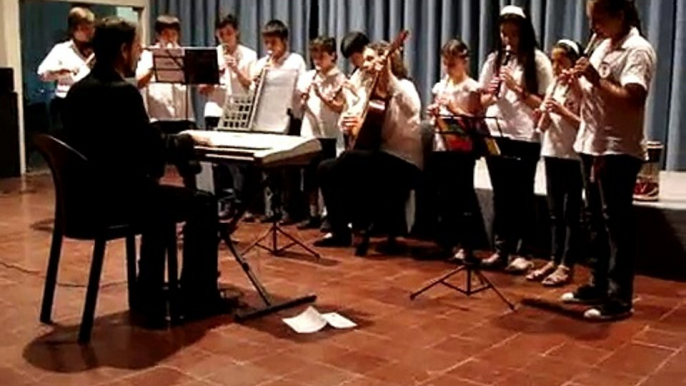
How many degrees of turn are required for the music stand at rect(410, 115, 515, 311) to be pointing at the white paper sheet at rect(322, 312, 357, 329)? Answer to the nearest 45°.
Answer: approximately 135° to its left

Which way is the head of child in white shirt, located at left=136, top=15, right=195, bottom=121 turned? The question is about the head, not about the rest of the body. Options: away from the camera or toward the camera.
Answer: toward the camera

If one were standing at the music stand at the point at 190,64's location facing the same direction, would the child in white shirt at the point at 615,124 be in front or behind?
behind

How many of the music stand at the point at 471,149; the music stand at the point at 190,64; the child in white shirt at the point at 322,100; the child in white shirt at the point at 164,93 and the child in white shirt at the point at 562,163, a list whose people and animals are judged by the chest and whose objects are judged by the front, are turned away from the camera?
2

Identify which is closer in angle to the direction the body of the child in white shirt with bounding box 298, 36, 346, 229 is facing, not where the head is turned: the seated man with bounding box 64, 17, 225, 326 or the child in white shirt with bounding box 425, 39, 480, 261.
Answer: the seated man

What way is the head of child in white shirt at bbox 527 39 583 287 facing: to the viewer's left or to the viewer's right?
to the viewer's left

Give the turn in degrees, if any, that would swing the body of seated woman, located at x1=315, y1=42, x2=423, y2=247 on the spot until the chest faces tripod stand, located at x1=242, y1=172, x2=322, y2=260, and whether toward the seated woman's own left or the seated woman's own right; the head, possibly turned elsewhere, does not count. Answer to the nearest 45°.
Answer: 0° — they already face it

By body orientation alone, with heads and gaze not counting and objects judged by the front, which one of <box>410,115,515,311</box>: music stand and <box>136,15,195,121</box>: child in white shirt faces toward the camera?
the child in white shirt

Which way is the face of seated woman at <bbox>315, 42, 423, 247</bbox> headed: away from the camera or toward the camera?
toward the camera

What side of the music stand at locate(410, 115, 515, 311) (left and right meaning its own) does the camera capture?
back

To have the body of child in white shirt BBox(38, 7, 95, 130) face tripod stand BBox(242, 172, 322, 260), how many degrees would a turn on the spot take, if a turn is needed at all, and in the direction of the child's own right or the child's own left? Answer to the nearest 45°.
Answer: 0° — they already face it
